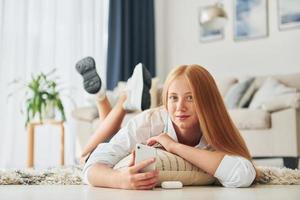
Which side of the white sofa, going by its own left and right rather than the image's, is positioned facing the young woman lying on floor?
front

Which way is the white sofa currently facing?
toward the camera

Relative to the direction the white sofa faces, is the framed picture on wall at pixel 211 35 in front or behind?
behind

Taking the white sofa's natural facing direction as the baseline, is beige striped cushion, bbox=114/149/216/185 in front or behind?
in front
